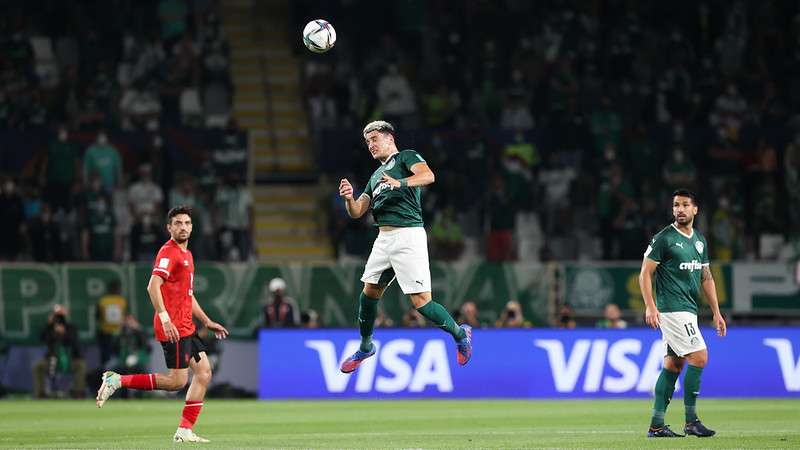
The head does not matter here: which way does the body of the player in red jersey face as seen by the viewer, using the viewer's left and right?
facing to the right of the viewer

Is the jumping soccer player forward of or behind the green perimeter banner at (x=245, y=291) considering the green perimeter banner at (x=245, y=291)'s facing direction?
forward

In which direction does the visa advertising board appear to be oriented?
toward the camera

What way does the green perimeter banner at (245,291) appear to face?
toward the camera

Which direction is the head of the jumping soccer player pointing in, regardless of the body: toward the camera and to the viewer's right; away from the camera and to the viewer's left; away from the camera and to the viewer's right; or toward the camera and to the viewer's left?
toward the camera and to the viewer's left

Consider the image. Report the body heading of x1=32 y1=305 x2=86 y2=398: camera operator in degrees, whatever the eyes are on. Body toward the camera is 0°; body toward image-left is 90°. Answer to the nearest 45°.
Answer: approximately 0°

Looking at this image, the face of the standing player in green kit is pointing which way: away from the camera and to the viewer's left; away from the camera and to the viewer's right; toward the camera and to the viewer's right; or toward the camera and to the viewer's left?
toward the camera and to the viewer's left

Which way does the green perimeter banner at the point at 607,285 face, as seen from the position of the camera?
facing the viewer

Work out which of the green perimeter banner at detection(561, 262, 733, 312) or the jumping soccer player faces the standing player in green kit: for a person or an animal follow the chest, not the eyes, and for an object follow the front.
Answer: the green perimeter banner

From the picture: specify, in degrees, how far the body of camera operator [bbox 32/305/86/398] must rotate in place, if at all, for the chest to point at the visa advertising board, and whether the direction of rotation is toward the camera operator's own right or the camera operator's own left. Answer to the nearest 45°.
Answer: approximately 45° to the camera operator's own left

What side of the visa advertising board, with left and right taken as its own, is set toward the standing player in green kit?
front
